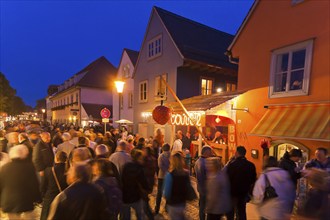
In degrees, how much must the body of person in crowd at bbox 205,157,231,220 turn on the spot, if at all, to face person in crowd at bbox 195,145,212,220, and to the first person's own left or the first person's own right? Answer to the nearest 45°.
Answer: approximately 45° to the first person's own left

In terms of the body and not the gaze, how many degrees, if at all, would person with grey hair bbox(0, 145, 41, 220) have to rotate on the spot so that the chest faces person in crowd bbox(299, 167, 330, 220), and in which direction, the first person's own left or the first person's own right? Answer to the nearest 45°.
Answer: approximately 135° to the first person's own right

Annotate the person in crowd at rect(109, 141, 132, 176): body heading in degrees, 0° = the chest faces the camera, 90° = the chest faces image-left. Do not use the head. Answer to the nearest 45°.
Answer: approximately 180°

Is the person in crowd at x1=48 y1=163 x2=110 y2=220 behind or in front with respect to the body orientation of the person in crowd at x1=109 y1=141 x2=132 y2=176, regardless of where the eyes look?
behind

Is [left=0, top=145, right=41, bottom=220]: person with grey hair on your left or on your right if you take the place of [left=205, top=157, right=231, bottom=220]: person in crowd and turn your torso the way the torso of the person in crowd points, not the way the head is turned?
on your left

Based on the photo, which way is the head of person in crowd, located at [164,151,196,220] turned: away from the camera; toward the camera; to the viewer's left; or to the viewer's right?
away from the camera

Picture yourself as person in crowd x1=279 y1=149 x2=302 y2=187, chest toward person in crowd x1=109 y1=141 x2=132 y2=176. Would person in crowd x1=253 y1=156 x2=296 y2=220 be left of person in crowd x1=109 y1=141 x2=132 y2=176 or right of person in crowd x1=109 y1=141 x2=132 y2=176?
left

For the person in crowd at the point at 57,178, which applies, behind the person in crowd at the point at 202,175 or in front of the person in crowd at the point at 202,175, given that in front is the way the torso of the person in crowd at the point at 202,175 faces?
behind

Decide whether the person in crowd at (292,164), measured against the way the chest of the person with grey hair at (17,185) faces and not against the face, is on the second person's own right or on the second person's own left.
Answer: on the second person's own right

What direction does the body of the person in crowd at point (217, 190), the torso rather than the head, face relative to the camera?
away from the camera

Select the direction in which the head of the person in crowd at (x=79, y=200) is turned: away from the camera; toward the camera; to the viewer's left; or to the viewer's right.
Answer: away from the camera
